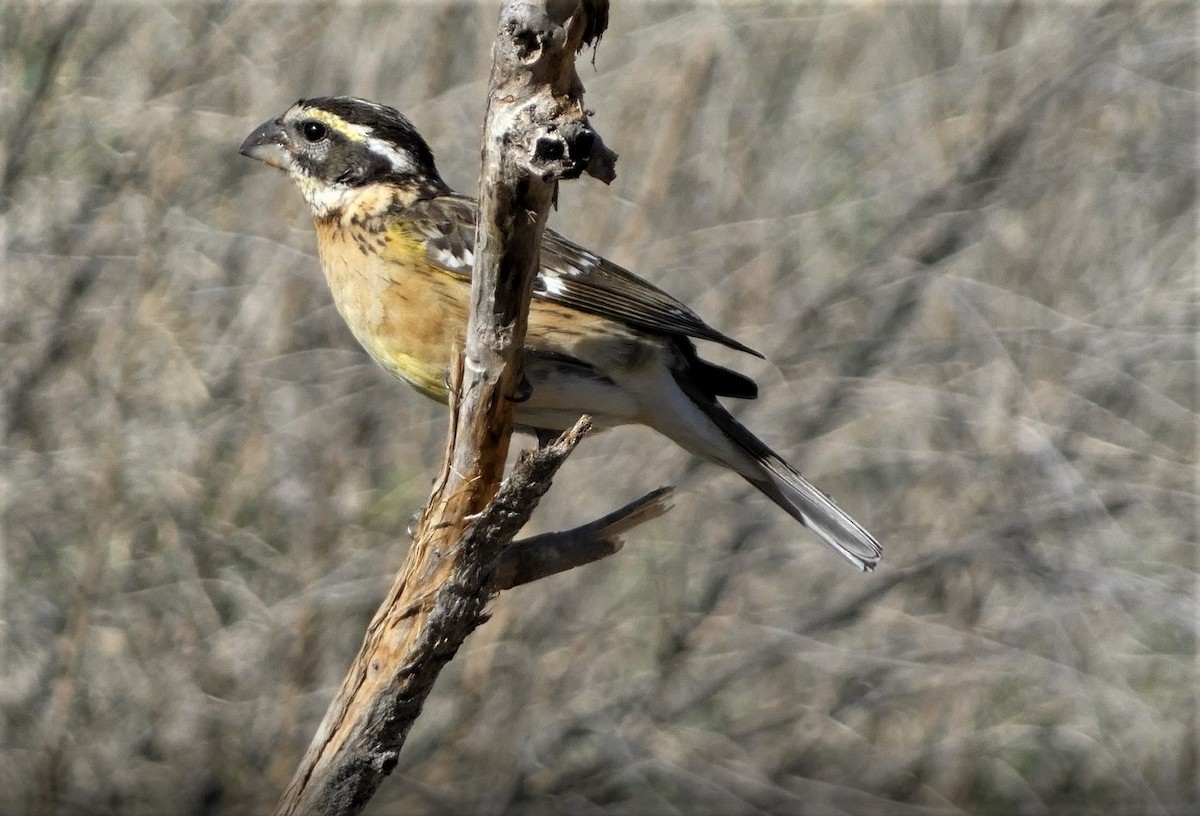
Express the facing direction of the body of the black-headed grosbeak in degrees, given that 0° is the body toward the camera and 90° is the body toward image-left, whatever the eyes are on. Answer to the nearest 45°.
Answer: approximately 90°
